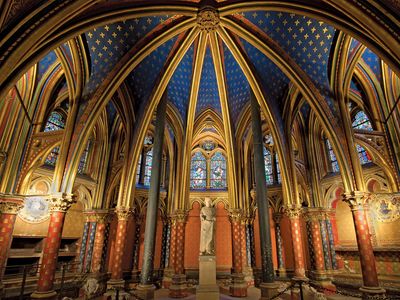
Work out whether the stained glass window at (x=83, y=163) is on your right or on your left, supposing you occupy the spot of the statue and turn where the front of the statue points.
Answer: on your right

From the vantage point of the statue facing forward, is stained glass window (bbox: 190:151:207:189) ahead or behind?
behind

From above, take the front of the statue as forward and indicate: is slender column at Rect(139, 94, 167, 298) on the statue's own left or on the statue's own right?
on the statue's own right

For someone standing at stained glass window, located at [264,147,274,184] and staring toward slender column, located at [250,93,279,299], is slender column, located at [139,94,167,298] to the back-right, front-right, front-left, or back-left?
front-right

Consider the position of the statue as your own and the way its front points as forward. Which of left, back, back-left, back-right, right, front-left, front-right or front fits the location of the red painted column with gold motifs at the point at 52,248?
right

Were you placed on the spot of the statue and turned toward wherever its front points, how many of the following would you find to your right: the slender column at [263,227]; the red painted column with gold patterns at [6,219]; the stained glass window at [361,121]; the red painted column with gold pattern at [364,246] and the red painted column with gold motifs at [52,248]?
2

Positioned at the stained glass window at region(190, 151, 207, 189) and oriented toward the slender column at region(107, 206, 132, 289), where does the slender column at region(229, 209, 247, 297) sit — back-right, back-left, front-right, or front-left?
front-left

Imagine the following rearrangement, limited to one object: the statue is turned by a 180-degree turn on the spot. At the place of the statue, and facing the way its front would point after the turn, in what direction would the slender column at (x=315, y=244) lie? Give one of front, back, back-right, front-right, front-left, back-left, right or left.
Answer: front-right

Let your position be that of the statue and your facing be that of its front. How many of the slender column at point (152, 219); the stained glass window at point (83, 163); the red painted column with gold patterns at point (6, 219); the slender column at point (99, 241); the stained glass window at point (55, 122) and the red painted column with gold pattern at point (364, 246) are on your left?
1

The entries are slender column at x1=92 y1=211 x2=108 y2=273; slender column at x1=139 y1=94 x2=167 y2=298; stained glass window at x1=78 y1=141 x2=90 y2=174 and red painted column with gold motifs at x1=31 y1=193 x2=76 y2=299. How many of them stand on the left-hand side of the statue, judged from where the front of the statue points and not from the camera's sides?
0

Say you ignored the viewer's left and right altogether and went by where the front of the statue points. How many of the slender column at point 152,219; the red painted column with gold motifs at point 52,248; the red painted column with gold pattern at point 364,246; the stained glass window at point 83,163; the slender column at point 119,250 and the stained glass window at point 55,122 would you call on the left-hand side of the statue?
1

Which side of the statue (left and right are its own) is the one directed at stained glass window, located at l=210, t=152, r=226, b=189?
back

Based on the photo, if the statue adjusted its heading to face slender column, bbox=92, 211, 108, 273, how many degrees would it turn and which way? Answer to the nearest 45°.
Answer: approximately 135° to its right

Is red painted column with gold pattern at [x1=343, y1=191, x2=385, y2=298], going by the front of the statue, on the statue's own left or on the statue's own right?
on the statue's own left

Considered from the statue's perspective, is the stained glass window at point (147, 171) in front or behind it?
behind

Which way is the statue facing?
toward the camera

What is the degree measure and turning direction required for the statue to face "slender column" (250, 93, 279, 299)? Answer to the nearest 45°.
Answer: approximately 90° to its left

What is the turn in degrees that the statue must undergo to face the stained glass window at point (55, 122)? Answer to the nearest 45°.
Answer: approximately 90° to its right
